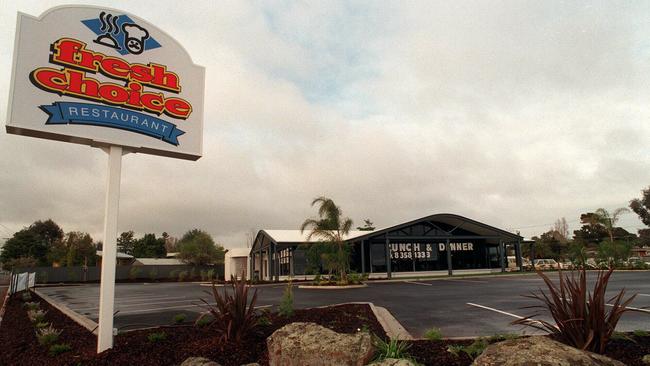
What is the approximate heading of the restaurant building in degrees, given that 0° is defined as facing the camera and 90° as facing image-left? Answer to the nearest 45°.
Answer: approximately 0°

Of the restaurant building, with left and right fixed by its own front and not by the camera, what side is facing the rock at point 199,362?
front

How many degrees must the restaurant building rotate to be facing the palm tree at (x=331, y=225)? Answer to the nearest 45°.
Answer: approximately 45° to its right

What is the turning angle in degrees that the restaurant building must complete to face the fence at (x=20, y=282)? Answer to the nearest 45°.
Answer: approximately 45° to its right

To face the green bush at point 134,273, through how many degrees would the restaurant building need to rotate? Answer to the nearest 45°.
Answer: approximately 90° to its right

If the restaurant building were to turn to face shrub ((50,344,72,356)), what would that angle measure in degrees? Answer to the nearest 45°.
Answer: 0° — it already faces it

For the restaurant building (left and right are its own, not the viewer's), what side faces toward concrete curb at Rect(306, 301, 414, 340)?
front

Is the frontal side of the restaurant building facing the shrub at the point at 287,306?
yes

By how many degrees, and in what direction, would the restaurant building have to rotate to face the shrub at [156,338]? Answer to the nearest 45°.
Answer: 0° — it already faces it

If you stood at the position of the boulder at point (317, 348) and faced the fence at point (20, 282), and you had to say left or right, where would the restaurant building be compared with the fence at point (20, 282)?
right

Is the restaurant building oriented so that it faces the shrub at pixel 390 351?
yes

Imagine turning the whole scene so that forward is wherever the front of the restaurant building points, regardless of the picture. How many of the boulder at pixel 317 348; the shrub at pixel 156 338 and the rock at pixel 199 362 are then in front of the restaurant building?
3

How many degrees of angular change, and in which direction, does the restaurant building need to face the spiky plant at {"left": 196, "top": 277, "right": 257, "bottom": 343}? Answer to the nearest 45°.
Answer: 0° — it already faces it
